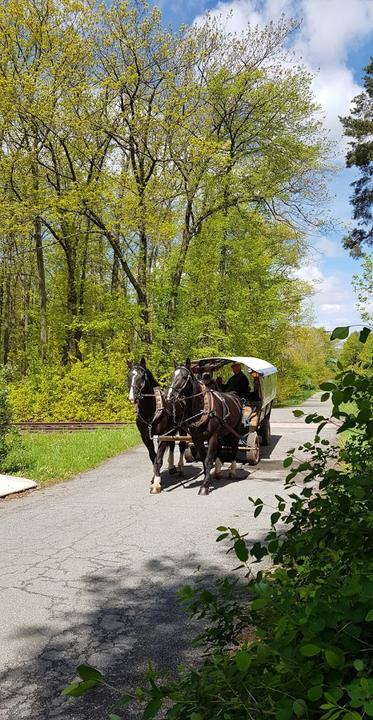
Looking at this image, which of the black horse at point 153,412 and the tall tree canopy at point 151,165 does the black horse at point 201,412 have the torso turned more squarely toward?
the black horse

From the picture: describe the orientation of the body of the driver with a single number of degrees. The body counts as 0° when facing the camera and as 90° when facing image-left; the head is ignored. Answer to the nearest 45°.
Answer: approximately 45°

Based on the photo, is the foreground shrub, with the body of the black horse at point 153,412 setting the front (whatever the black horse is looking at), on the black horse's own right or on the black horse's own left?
on the black horse's own left

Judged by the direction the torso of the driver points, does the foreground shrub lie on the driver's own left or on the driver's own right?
on the driver's own left

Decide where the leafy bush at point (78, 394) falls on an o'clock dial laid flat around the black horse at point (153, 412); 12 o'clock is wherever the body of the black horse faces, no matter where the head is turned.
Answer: The leafy bush is roughly at 4 o'clock from the black horse.

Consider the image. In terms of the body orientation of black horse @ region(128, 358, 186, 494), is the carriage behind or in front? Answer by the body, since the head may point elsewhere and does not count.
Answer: behind

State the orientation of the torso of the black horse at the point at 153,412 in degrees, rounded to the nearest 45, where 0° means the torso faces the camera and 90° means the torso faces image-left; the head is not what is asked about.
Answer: approximately 45°

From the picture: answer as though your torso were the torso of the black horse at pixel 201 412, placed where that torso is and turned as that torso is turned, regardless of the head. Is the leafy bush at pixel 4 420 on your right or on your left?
on your right

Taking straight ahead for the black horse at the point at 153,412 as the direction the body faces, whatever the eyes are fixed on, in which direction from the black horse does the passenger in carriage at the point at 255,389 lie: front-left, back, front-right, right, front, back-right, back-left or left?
back
